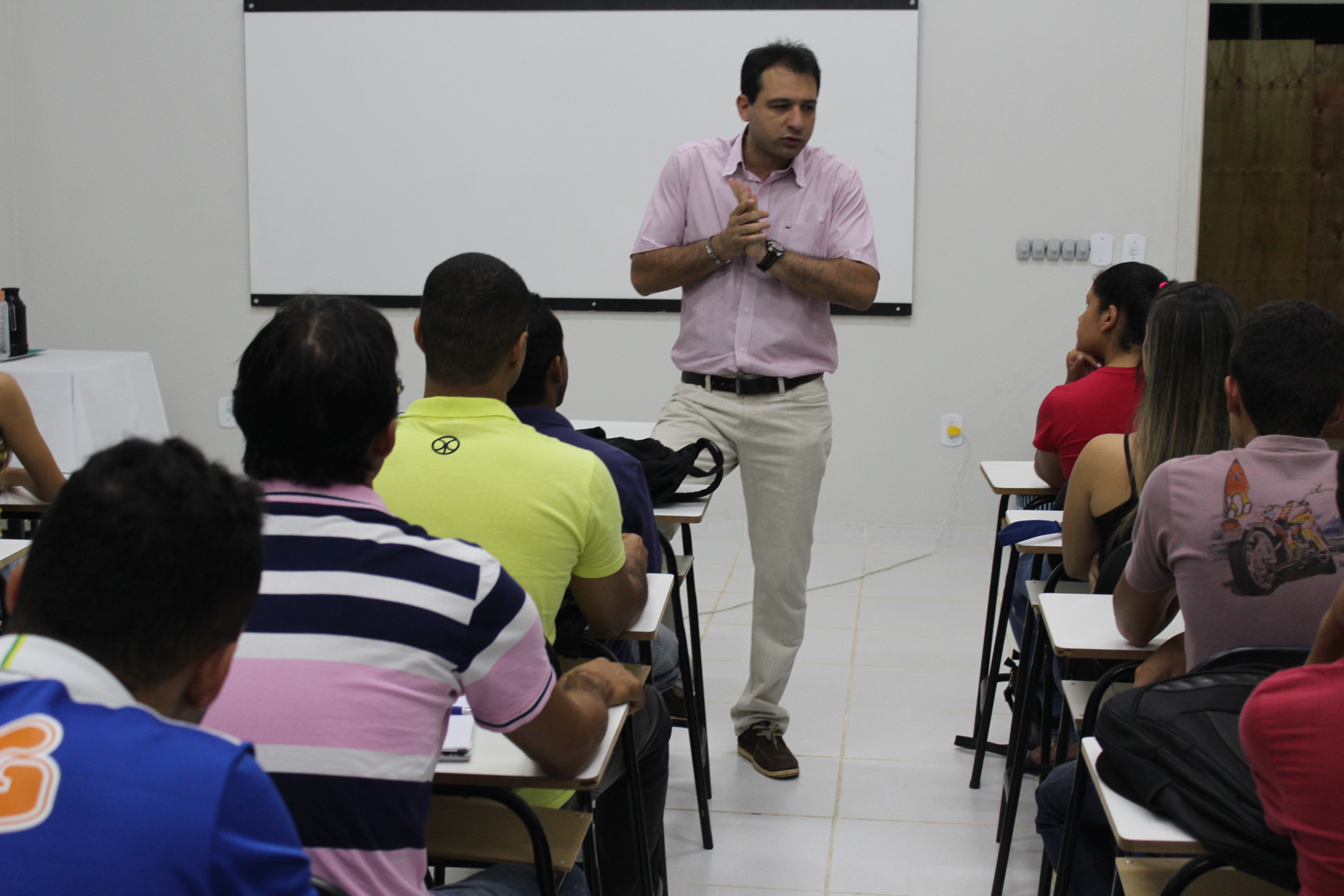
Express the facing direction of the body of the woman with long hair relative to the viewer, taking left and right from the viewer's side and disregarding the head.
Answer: facing away from the viewer and to the left of the viewer

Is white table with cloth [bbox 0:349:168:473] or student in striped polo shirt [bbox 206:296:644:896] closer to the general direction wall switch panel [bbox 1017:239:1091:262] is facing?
the student in striped polo shirt

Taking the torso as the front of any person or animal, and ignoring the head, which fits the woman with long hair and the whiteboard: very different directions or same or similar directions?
very different directions

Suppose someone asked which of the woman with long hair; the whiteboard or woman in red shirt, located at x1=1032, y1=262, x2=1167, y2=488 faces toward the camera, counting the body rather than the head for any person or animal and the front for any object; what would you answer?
the whiteboard

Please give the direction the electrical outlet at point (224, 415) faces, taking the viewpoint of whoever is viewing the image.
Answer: facing the viewer

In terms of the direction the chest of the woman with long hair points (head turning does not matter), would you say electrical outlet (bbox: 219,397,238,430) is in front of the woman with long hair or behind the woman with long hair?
in front

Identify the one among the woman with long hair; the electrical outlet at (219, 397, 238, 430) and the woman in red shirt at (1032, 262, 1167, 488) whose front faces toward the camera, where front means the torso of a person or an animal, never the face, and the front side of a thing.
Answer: the electrical outlet

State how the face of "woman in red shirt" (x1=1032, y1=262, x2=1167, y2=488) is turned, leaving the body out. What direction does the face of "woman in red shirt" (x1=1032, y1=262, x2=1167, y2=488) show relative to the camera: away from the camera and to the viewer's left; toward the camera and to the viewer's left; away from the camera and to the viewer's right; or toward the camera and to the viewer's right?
away from the camera and to the viewer's left

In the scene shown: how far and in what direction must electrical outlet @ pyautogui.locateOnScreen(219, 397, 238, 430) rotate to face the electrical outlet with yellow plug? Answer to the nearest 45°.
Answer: approximately 45° to its left

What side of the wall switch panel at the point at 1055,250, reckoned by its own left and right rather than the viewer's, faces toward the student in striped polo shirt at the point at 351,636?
front

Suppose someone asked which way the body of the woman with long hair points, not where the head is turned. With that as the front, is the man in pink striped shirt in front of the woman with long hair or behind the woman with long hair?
in front
